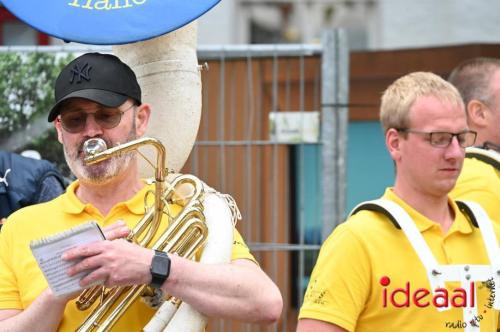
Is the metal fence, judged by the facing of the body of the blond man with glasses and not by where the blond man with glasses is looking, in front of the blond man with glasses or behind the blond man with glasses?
behind

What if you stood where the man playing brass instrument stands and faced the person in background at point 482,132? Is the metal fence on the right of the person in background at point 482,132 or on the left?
left

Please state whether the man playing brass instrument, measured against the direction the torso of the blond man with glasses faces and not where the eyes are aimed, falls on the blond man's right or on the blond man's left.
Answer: on the blond man's right

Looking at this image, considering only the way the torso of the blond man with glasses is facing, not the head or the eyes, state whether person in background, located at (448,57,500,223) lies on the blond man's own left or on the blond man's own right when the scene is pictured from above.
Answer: on the blond man's own left

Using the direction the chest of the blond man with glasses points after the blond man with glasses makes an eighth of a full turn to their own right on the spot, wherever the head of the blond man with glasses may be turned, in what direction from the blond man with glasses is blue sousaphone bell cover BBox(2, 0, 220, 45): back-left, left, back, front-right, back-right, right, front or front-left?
right

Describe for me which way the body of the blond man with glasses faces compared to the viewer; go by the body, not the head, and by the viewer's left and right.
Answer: facing the viewer and to the right of the viewer
